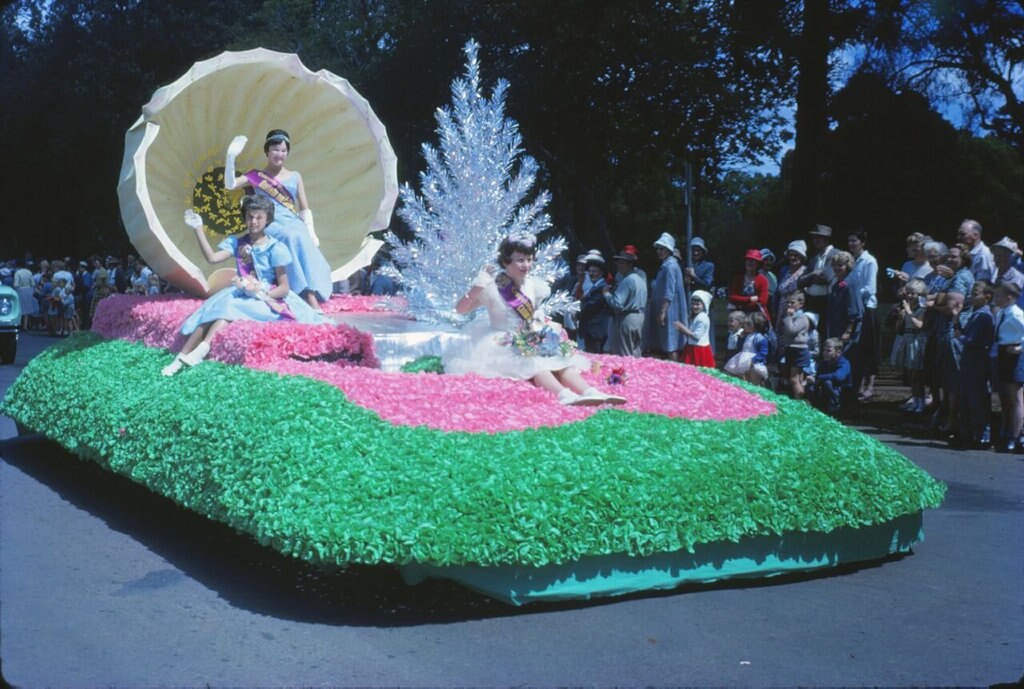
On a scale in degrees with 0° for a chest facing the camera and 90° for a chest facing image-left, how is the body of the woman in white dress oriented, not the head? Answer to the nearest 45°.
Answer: approximately 315°

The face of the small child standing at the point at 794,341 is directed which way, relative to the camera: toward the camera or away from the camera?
toward the camera

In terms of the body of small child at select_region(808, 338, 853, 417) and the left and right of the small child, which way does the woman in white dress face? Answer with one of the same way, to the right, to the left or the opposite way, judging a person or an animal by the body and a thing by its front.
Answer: to the left

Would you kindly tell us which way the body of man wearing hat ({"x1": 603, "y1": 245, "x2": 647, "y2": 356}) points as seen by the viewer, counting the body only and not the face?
to the viewer's left

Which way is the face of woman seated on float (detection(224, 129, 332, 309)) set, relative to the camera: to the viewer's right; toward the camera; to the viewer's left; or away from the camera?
toward the camera

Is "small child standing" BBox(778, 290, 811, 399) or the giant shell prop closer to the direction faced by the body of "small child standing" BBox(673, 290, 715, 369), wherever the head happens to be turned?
the giant shell prop

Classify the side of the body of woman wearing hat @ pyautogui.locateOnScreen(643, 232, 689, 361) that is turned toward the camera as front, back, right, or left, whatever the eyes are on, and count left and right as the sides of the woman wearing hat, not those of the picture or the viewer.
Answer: left

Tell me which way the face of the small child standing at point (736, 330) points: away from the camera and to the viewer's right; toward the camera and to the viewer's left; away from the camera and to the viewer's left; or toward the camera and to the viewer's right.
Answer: toward the camera and to the viewer's left

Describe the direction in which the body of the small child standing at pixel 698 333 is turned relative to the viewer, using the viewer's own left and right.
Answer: facing the viewer and to the left of the viewer

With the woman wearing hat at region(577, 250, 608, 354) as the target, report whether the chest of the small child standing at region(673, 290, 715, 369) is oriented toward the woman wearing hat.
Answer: no

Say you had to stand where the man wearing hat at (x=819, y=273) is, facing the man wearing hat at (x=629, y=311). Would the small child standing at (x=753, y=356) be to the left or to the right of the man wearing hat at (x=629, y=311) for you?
left

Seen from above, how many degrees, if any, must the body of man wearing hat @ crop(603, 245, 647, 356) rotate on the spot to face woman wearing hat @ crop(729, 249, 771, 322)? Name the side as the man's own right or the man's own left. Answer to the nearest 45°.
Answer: approximately 180°
